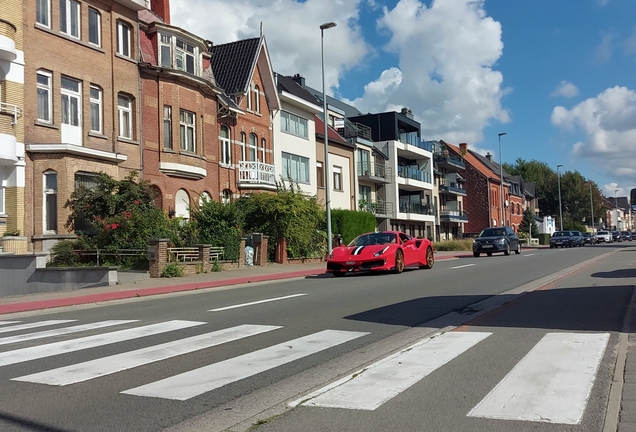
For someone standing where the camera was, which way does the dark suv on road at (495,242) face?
facing the viewer and to the left of the viewer

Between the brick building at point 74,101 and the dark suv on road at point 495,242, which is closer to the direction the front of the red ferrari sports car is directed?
the brick building

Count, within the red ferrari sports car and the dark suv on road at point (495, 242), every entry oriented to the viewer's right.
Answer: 0

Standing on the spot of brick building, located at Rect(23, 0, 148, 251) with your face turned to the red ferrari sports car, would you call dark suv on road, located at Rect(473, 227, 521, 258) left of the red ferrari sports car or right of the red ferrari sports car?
left

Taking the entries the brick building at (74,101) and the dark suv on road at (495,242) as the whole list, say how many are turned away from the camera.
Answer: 0

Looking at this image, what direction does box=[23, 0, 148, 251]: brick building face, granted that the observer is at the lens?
facing the viewer and to the right of the viewer

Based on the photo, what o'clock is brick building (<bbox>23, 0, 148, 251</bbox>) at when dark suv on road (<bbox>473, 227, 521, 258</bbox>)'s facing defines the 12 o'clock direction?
The brick building is roughly at 12 o'clock from the dark suv on road.

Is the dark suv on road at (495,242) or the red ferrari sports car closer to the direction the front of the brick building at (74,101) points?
the red ferrari sports car

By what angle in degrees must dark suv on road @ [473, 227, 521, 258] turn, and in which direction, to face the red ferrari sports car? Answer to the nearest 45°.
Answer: approximately 45° to its left

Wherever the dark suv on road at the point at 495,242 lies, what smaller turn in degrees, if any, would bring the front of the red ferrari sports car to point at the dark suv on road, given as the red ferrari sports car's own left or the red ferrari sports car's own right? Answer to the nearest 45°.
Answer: approximately 180°

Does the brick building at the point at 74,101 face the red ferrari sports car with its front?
yes

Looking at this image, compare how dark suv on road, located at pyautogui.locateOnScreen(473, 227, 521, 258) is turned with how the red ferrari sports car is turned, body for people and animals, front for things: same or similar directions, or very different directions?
same or similar directions

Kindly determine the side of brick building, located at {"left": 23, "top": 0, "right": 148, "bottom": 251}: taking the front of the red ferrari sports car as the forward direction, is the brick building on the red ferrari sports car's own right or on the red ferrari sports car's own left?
on the red ferrari sports car's own right

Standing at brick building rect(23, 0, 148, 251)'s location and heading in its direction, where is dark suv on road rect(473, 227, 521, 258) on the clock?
The dark suv on road is roughly at 10 o'clock from the brick building.
